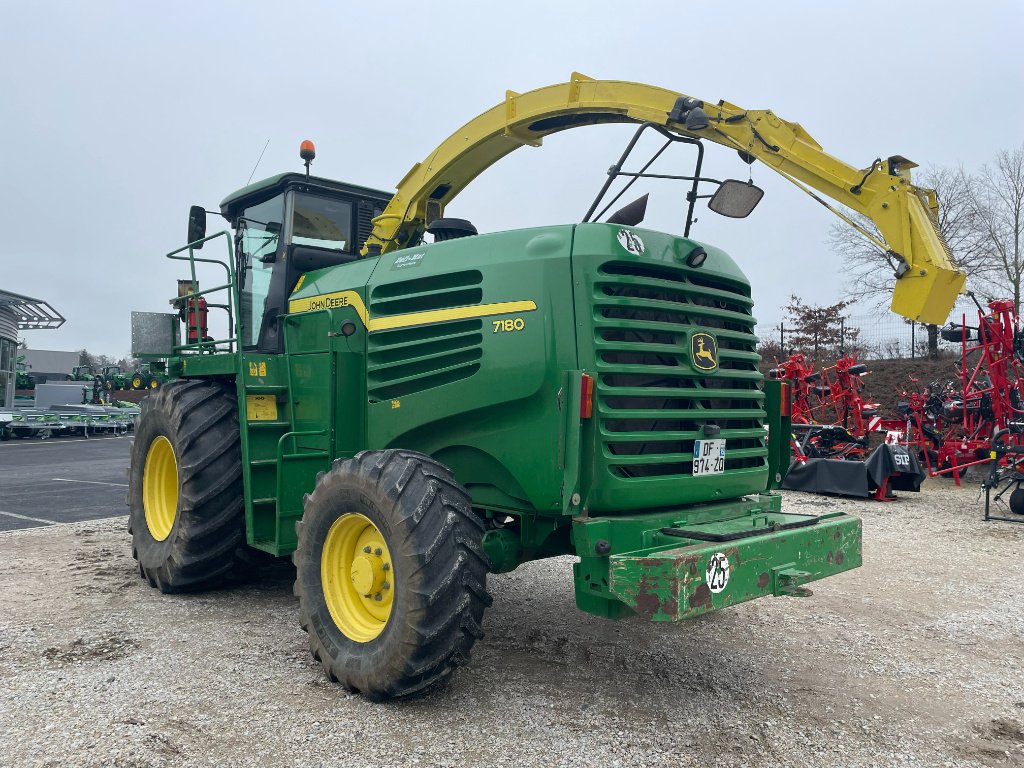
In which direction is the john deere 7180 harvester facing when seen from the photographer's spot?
facing away from the viewer and to the left of the viewer

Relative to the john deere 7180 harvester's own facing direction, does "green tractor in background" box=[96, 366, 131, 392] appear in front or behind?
in front

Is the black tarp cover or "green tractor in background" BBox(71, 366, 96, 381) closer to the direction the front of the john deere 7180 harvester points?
the green tractor in background

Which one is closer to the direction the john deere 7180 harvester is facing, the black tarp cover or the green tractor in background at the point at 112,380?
the green tractor in background

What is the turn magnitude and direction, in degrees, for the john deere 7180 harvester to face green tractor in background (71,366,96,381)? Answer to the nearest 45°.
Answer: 0° — it already faces it

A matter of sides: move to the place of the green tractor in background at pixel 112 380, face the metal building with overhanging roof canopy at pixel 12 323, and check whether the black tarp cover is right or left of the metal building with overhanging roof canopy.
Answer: left

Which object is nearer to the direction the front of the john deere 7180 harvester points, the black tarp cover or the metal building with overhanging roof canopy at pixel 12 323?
the metal building with overhanging roof canopy

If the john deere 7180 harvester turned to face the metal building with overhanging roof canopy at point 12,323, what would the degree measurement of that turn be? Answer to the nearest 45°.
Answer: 0° — it already faces it

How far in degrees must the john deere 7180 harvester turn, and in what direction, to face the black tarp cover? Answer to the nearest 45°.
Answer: approximately 90° to its right
